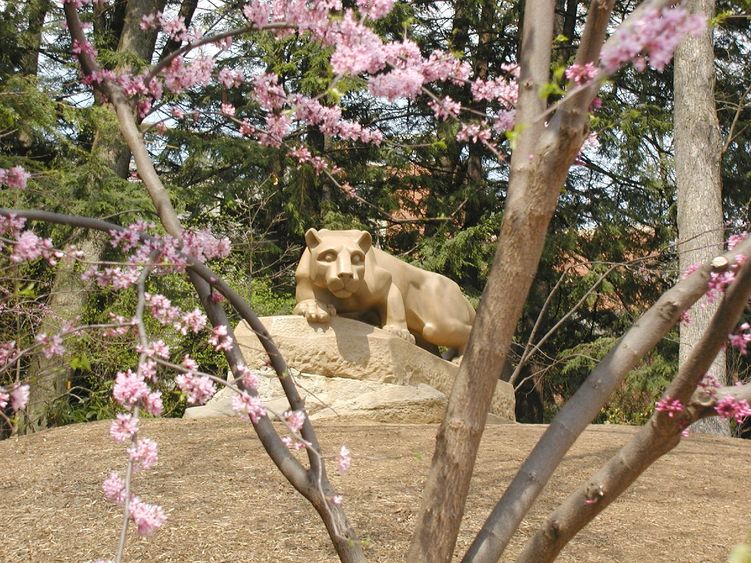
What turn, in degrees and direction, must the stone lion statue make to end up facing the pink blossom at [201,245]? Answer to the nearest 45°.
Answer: approximately 45° to its left

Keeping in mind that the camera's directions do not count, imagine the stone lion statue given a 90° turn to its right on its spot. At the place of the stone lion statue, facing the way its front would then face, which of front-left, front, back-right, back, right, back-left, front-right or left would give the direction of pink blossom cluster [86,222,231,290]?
back-left

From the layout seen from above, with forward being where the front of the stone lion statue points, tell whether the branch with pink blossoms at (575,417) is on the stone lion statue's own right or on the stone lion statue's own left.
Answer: on the stone lion statue's own left

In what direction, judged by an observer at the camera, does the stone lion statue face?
facing the viewer and to the left of the viewer

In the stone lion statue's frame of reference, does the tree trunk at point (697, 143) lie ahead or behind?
behind

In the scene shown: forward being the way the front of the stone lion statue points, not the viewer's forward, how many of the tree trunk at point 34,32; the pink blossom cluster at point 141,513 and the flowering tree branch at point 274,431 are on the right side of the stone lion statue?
1

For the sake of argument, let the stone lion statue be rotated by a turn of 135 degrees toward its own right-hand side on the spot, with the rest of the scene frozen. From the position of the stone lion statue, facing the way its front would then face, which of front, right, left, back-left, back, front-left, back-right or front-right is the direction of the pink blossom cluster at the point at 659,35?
back

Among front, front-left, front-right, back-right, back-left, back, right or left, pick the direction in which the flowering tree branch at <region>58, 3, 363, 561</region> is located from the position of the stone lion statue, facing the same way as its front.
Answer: front-left

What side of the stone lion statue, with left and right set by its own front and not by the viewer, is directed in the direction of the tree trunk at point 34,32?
right
